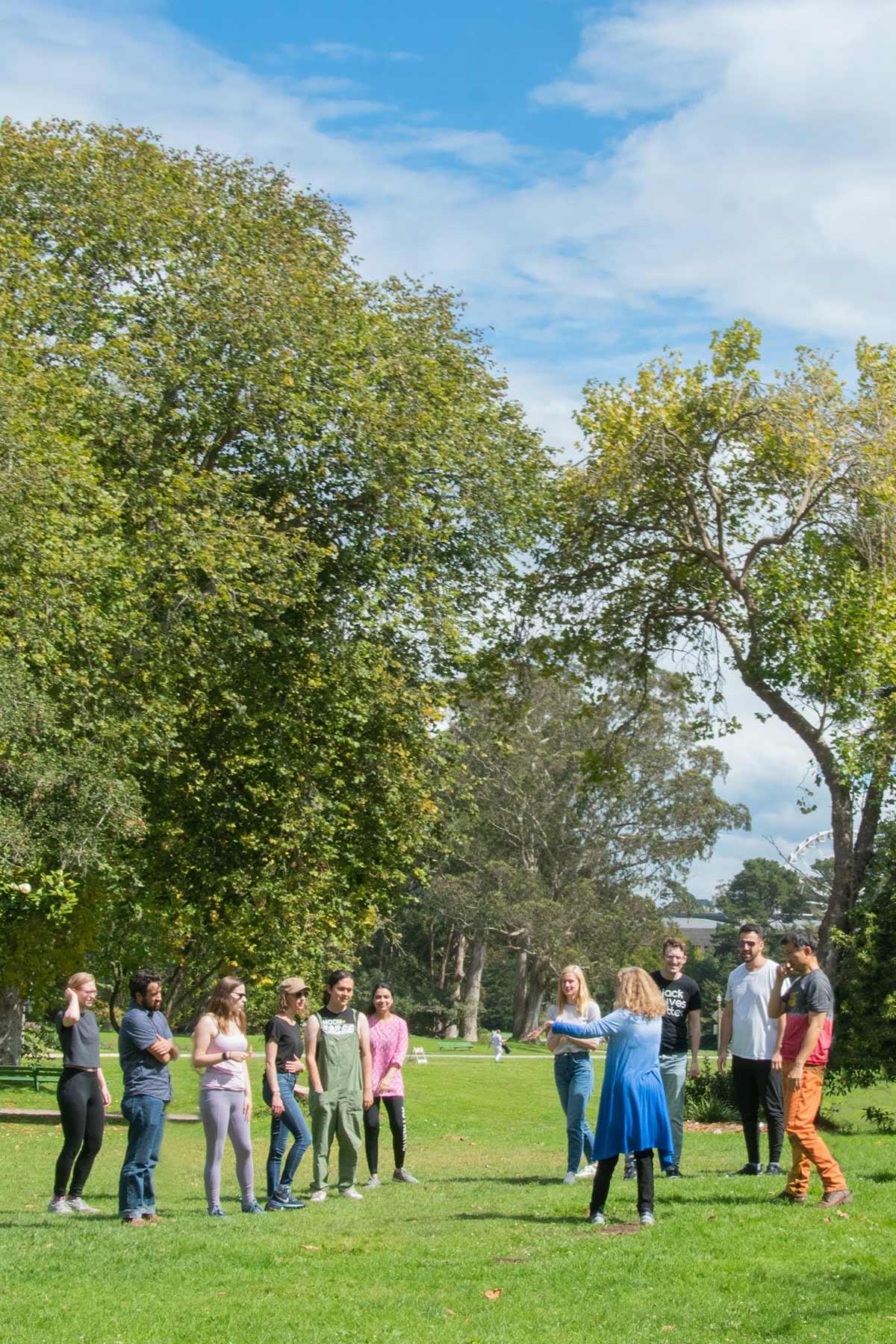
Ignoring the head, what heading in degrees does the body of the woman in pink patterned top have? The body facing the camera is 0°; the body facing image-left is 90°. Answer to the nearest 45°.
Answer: approximately 0°

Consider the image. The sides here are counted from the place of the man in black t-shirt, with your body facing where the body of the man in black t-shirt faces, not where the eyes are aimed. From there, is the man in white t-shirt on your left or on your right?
on your left

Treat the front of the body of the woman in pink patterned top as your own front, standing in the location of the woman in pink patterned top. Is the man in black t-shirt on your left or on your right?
on your left

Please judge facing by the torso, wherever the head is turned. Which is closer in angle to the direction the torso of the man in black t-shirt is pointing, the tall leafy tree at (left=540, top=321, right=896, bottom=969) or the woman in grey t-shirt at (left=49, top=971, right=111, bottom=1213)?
the woman in grey t-shirt

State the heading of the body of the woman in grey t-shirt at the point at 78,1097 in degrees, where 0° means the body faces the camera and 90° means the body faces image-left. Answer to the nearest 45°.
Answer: approximately 315°

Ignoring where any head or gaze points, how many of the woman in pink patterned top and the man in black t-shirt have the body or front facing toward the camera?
2

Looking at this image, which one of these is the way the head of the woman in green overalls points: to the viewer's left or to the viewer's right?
to the viewer's right

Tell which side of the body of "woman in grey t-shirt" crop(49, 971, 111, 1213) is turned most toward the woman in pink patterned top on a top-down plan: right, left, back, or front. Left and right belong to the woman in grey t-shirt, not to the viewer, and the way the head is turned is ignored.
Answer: left
